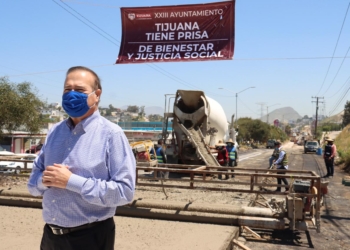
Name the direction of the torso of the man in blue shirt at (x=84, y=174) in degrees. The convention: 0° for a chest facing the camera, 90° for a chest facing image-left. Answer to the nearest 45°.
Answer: approximately 45°

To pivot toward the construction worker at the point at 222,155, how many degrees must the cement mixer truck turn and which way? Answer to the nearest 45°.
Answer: approximately 90° to its right

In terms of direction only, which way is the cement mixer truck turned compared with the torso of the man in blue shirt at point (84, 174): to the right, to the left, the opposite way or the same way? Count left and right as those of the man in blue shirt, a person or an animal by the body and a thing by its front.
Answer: the opposite way

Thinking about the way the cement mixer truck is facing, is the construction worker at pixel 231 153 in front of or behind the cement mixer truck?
behind

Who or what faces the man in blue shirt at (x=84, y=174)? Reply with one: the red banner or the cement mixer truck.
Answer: the red banner

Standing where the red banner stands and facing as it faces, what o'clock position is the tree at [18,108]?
The tree is roughly at 4 o'clock from the red banner.

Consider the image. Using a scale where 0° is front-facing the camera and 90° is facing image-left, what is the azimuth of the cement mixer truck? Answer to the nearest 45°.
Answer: approximately 225°

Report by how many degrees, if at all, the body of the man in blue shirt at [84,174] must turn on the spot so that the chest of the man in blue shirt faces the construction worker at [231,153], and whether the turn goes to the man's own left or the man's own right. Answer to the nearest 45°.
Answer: approximately 180°

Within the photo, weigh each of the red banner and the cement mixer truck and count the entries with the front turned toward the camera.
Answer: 1

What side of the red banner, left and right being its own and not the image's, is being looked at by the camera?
front
